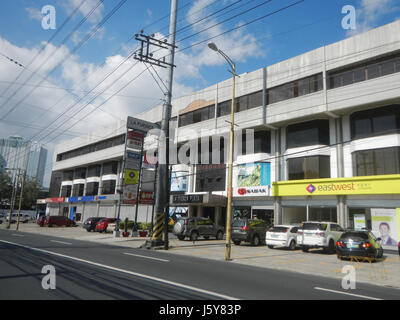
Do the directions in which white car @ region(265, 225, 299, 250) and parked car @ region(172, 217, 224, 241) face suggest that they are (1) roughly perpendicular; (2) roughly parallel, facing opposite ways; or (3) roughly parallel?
roughly parallel

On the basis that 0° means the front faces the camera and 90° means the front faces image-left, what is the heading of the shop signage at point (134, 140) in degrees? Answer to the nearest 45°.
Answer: approximately 315°

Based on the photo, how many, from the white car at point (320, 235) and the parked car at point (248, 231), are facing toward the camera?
0

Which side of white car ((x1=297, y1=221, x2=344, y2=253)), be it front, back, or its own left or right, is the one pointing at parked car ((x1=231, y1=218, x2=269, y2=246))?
left

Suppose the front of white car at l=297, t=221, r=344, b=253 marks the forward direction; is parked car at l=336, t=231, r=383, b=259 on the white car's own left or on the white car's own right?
on the white car's own right

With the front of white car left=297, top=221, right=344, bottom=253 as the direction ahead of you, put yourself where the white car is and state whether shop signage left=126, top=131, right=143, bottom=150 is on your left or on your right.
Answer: on your left

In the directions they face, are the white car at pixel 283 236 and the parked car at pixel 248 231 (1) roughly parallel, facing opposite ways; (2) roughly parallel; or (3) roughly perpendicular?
roughly parallel

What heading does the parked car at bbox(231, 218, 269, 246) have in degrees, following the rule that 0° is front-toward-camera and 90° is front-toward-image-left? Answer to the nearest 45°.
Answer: approximately 225°

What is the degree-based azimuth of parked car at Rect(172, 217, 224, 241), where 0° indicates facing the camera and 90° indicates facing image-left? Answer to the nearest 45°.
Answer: approximately 225°

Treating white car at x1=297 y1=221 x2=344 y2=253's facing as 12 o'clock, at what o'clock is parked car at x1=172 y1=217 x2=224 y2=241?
The parked car is roughly at 8 o'clock from the white car.

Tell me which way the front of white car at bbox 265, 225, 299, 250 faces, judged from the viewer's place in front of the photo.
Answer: facing away from the viewer and to the right of the viewer

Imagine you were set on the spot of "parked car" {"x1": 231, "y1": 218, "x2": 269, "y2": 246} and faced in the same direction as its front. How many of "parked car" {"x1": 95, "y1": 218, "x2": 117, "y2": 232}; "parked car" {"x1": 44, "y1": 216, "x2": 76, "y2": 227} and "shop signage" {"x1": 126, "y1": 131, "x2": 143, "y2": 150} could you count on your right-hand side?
0

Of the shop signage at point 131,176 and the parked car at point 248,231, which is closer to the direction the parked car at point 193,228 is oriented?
the parked car

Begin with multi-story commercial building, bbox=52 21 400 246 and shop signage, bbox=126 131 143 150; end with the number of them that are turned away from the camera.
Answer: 0

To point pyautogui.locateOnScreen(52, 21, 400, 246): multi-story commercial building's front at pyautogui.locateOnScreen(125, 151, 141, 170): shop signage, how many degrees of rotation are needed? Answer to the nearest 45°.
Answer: approximately 45° to its right

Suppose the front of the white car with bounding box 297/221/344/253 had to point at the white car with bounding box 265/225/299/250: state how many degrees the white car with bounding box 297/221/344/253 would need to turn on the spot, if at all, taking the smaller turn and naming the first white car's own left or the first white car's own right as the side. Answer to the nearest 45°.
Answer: approximately 135° to the first white car's own left

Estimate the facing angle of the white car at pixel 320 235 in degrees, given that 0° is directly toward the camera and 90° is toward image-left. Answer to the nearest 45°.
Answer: approximately 225°

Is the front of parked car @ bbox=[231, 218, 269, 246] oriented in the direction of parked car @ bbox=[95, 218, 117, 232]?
no

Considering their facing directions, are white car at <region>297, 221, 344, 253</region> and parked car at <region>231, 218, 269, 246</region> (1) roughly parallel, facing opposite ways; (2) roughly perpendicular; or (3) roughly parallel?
roughly parallel

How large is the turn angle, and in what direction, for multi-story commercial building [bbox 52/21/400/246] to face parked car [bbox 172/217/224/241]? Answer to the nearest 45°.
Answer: approximately 45° to its right
